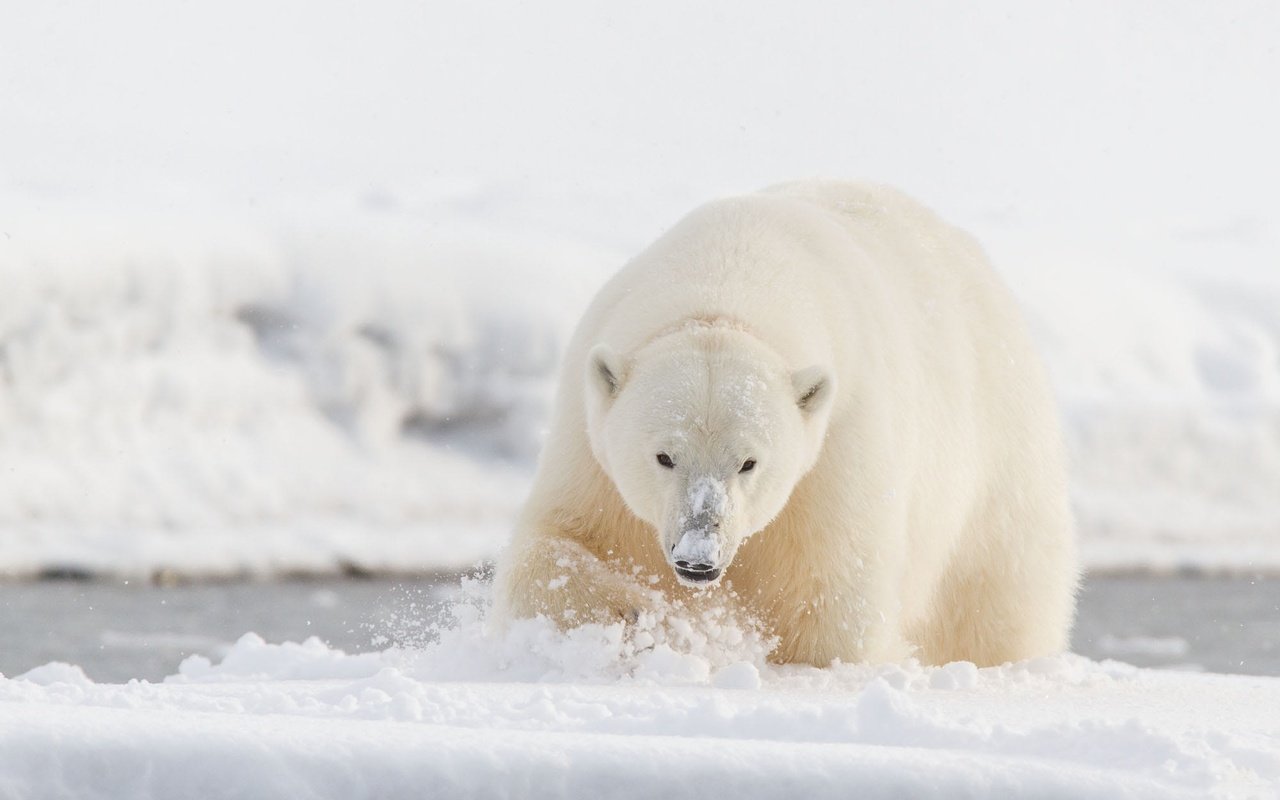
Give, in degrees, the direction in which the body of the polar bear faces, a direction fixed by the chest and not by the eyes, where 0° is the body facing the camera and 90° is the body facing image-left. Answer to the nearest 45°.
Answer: approximately 45°
